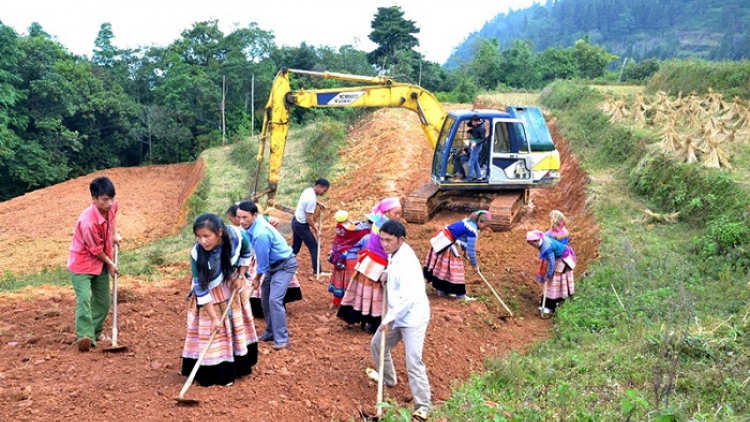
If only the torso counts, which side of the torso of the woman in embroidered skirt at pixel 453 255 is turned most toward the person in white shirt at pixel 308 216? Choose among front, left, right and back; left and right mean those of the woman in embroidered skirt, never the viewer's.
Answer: back

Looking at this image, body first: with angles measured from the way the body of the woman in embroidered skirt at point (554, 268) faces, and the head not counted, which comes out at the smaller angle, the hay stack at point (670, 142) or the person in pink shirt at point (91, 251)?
the person in pink shirt

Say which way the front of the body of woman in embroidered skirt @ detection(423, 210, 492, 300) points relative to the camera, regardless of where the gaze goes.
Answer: to the viewer's right

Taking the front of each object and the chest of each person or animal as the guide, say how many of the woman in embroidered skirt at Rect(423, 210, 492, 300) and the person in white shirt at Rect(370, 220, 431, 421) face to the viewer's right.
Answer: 1

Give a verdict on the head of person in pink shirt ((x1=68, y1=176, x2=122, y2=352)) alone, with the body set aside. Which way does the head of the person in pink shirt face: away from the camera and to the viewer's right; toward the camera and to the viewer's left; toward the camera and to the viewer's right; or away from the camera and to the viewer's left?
toward the camera and to the viewer's right
